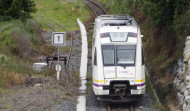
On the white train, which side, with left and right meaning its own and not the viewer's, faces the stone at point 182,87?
left

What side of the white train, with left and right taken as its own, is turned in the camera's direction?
front
